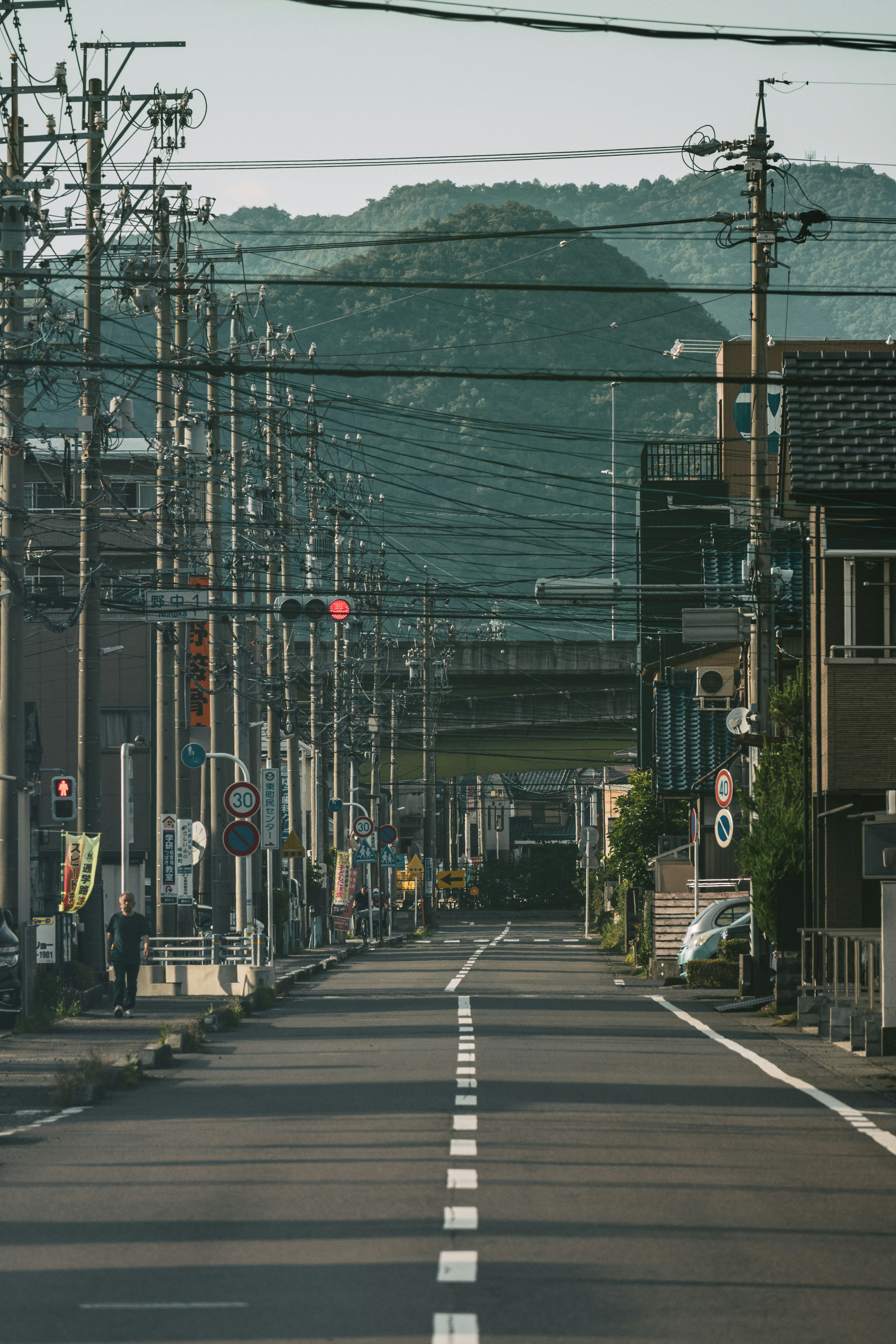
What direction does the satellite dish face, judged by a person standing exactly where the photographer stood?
facing the viewer and to the left of the viewer

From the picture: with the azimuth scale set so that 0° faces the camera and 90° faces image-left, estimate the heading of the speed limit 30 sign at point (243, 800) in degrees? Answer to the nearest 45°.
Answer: approximately 0°

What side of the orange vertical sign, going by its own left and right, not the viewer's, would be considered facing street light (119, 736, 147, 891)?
front

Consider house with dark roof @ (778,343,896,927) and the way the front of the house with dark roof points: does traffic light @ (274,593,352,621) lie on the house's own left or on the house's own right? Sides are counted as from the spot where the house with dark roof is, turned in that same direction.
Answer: on the house's own right

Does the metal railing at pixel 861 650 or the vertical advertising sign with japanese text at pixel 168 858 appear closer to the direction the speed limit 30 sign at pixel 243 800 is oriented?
the metal railing
